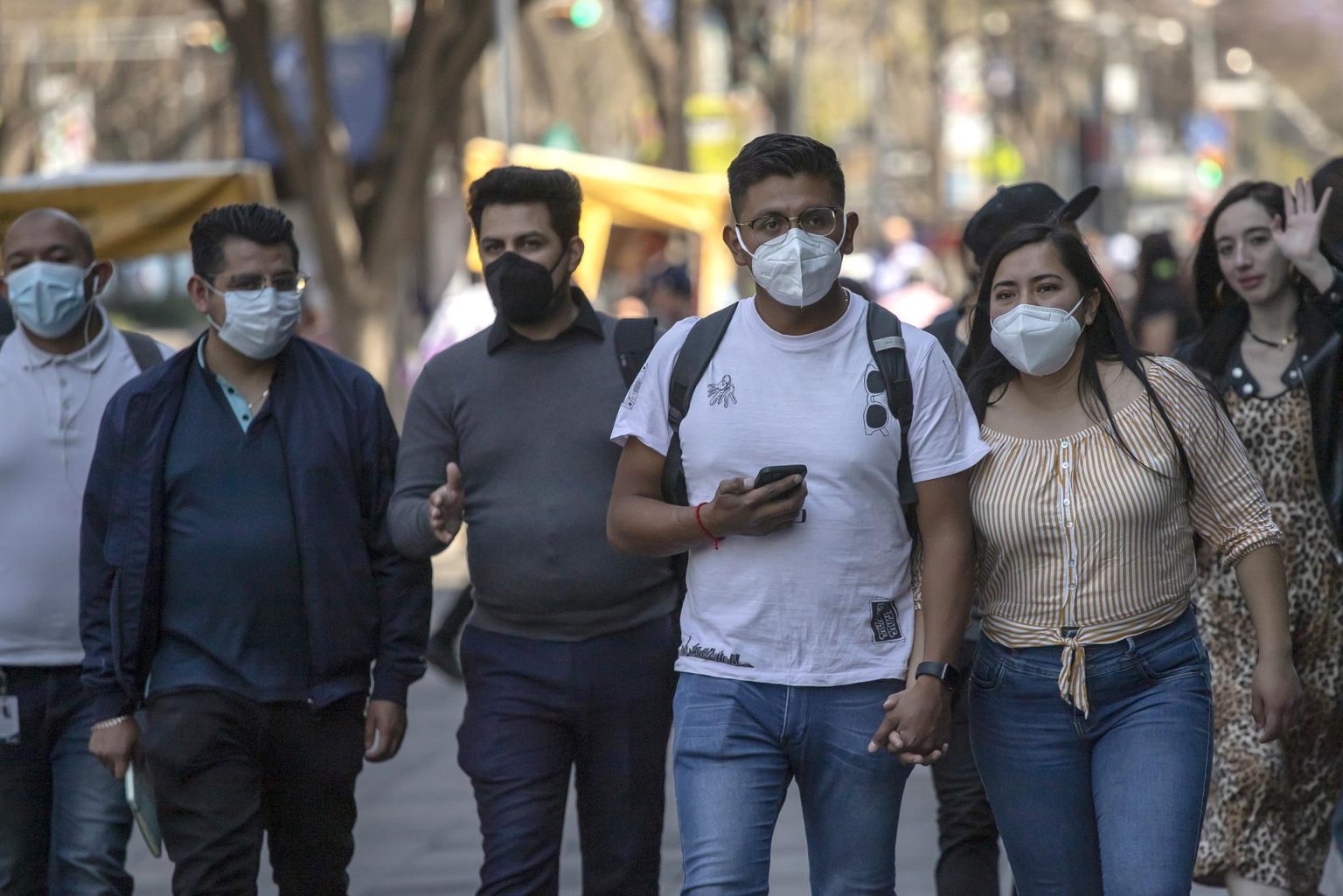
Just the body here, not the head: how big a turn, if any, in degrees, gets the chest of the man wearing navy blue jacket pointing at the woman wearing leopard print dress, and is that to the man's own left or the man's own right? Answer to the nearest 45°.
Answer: approximately 90° to the man's own left

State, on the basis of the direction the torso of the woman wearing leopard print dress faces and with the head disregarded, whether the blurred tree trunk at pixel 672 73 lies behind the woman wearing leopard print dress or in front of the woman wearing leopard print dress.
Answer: behind

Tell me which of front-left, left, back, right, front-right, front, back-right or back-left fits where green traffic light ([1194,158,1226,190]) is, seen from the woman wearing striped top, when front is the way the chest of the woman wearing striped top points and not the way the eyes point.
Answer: back

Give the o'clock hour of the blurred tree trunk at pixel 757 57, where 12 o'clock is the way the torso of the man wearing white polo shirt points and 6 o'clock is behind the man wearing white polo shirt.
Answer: The blurred tree trunk is roughly at 7 o'clock from the man wearing white polo shirt.

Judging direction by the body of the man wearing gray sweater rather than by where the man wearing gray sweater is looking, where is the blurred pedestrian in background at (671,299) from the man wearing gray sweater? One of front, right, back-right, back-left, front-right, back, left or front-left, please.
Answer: back

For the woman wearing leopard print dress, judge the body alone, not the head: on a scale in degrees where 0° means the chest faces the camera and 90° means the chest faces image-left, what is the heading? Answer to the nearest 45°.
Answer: approximately 0°

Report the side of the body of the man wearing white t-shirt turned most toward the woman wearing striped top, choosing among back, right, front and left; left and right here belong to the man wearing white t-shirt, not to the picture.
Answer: left
